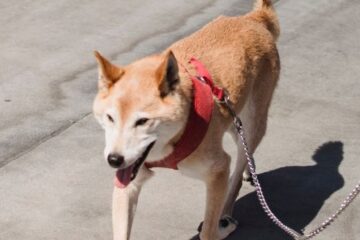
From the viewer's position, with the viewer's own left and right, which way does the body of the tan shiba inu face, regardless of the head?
facing the viewer and to the left of the viewer
